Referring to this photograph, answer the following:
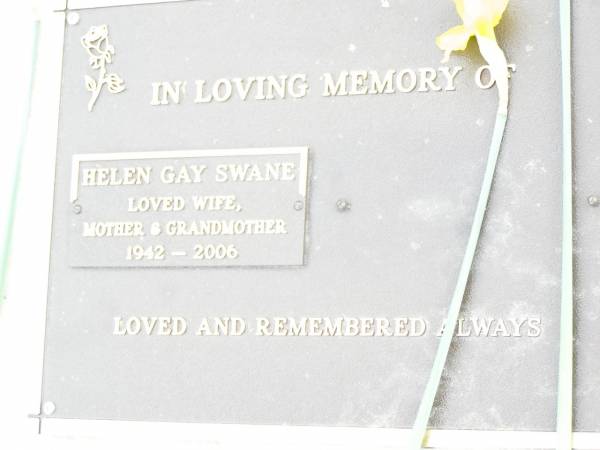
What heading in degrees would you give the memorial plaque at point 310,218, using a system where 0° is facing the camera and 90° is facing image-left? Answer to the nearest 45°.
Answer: approximately 0°
